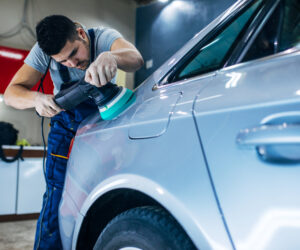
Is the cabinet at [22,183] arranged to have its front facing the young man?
yes

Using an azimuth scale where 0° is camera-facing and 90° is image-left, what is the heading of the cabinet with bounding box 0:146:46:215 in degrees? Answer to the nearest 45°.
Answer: approximately 0°

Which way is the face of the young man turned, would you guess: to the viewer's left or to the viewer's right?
to the viewer's right
